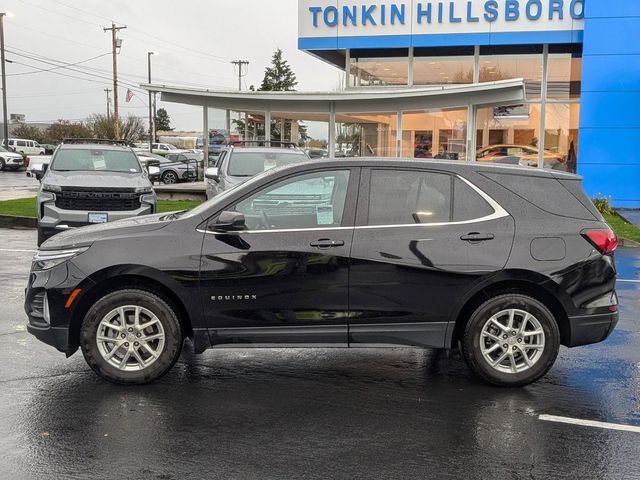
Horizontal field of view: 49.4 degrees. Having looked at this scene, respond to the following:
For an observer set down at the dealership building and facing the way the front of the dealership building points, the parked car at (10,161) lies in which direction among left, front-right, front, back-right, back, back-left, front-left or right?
back-right

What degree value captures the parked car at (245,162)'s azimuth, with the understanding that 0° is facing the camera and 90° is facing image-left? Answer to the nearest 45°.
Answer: approximately 0°

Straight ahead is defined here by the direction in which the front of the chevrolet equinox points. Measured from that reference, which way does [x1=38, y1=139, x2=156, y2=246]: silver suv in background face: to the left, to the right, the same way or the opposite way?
to the left

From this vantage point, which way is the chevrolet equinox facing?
to the viewer's left

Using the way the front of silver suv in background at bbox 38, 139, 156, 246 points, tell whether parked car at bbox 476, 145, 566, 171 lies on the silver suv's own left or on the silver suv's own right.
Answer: on the silver suv's own left

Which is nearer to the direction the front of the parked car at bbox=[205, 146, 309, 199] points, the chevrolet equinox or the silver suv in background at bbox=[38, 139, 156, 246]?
the chevrolet equinox

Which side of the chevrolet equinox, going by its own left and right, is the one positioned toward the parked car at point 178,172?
right

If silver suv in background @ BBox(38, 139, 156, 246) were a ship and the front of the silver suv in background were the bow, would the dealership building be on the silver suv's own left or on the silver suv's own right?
on the silver suv's own left

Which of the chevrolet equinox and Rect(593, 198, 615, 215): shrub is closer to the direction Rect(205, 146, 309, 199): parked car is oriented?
the chevrolet equinox

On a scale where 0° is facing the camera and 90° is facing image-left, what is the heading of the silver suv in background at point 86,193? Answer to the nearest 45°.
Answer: approximately 0°

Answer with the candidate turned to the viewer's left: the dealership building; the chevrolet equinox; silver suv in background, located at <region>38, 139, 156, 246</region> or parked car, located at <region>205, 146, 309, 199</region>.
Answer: the chevrolet equinox

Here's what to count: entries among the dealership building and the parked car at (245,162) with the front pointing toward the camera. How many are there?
2

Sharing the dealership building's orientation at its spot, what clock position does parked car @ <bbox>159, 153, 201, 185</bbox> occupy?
The parked car is roughly at 4 o'clock from the dealership building.
